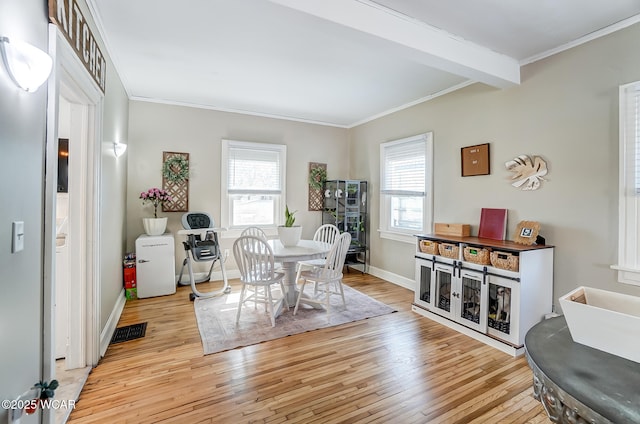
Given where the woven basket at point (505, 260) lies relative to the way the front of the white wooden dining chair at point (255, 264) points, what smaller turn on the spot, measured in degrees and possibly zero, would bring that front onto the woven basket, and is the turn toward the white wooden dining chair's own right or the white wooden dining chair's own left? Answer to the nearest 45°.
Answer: approximately 45° to the white wooden dining chair's own right

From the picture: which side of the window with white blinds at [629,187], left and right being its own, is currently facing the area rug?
front

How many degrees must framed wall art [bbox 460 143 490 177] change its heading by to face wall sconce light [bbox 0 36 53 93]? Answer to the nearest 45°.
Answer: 0° — it already faces it

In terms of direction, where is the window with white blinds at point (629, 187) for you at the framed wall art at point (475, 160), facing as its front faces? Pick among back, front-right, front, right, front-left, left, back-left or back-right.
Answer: left

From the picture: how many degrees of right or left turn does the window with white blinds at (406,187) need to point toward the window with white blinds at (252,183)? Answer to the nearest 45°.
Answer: approximately 45° to its right

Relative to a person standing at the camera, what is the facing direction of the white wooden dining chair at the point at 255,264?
facing away from the viewer and to the right of the viewer

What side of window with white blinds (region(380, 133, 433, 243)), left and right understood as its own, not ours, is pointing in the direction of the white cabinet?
left

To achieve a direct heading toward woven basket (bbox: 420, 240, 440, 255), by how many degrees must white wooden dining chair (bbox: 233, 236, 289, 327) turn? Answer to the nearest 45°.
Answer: approximately 45° to its right

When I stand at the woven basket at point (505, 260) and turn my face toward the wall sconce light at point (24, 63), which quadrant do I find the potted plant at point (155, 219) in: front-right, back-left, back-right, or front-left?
front-right

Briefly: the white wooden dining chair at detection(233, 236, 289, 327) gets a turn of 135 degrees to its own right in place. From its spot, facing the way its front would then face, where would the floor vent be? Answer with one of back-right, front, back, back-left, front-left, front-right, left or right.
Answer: right

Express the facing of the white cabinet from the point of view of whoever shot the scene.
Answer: facing the viewer and to the left of the viewer

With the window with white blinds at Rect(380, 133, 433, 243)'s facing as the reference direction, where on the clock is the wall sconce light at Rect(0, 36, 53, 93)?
The wall sconce light is roughly at 11 o'clock from the window with white blinds.

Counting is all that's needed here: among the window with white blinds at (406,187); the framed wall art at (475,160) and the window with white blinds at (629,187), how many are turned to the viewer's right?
0

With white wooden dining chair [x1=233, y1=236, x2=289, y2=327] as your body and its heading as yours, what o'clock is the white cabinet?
The white cabinet is roughly at 2 o'clock from the white wooden dining chair.

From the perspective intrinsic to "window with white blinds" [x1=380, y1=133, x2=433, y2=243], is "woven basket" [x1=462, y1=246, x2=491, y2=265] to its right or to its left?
on its left

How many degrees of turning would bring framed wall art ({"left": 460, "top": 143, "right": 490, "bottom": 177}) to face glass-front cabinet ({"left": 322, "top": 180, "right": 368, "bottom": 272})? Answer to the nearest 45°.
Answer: approximately 90° to its right
